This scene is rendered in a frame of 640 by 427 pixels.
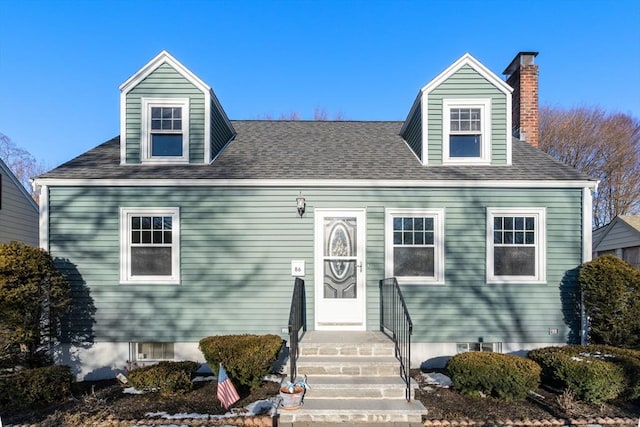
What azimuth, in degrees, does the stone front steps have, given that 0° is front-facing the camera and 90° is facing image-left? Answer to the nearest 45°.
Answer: approximately 0°

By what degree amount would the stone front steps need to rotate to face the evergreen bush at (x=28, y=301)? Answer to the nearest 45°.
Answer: approximately 90° to its right

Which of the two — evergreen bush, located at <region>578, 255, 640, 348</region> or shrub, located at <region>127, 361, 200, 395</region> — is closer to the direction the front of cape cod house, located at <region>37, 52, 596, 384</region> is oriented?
the shrub

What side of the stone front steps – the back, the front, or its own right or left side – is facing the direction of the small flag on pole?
right

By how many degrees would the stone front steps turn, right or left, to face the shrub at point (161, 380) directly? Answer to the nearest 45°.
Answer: approximately 90° to its right

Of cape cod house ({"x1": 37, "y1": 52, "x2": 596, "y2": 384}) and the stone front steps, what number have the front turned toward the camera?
2

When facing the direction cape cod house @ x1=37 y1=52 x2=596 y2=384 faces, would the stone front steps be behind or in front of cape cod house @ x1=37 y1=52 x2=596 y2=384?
in front

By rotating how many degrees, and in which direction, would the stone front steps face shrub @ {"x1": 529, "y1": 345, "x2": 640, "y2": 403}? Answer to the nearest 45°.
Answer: approximately 90° to its left

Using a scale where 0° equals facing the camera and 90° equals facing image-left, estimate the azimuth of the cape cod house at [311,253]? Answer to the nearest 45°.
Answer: approximately 0°

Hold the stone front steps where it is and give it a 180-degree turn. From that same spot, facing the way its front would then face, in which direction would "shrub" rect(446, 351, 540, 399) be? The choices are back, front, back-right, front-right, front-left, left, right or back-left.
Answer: right

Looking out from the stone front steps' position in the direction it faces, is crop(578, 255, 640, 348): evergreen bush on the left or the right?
on its left

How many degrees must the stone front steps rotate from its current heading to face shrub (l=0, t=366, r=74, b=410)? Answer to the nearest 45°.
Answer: approximately 90° to its right
